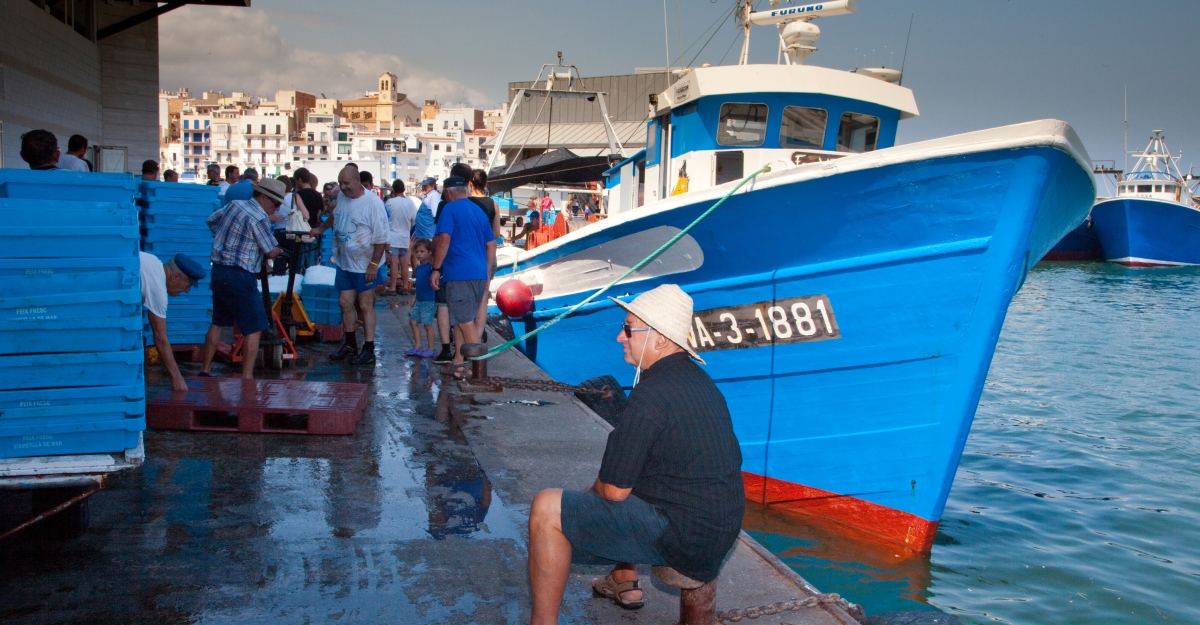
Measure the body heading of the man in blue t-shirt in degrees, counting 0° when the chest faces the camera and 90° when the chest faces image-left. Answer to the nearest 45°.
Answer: approximately 135°

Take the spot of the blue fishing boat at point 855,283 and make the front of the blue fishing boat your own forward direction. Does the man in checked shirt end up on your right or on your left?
on your right

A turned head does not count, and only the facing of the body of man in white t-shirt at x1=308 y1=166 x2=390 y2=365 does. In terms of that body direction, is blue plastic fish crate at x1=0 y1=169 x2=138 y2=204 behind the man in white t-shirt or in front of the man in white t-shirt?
in front

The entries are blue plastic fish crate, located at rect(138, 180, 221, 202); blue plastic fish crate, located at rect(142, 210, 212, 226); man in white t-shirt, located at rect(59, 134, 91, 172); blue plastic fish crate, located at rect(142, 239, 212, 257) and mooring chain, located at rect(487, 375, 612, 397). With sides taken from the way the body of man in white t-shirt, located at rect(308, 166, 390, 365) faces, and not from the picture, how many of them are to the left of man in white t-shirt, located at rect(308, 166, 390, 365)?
1

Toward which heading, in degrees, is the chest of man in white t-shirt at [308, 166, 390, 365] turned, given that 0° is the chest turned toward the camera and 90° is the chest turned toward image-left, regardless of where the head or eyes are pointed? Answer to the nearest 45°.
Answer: approximately 45°

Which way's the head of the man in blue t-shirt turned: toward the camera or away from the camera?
away from the camera
